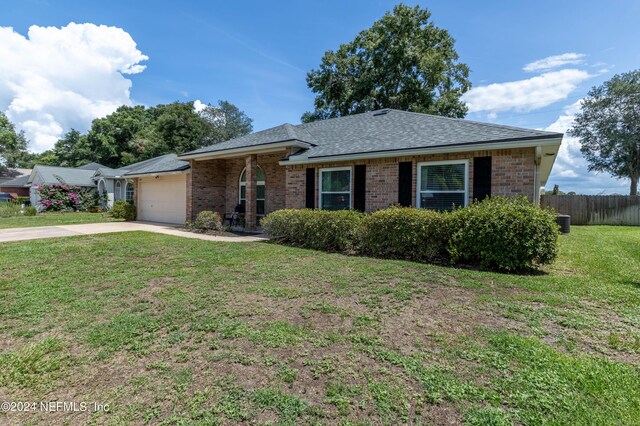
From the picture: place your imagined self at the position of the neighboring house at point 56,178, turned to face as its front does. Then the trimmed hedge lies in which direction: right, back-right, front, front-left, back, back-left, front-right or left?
front-left

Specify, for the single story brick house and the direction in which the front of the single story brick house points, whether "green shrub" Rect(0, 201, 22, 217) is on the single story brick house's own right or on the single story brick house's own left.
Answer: on the single story brick house's own right

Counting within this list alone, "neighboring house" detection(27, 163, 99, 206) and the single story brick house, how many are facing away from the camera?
0

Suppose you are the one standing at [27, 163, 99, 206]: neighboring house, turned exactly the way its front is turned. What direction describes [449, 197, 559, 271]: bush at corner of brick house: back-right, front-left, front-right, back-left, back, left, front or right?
front-left

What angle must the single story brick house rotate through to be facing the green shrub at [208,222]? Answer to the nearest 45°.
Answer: approximately 45° to its right

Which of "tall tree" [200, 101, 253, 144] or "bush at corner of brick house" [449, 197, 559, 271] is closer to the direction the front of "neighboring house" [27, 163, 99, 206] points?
the bush at corner of brick house

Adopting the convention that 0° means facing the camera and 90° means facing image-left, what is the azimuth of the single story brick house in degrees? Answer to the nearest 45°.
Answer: approximately 45°

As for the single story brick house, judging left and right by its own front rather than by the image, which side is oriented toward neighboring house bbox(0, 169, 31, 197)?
right

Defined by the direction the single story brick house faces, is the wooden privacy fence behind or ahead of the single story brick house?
behind

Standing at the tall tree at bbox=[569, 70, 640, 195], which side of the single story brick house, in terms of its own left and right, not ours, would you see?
back

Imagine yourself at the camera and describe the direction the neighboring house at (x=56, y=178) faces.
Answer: facing the viewer and to the left of the viewer

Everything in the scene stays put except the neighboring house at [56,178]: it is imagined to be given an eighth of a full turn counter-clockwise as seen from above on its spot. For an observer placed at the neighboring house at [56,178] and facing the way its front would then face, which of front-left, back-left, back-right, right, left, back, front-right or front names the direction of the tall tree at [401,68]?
front-left
